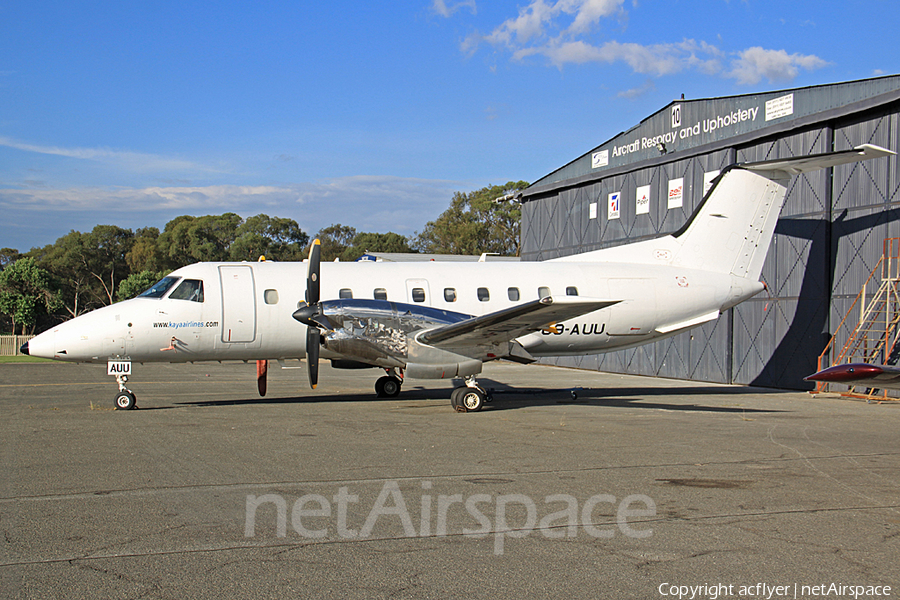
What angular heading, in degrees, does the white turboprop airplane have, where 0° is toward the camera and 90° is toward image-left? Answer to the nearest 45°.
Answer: approximately 90°

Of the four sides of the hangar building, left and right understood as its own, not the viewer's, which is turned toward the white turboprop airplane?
front

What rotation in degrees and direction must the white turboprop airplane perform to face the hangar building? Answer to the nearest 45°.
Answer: approximately 135° to its right

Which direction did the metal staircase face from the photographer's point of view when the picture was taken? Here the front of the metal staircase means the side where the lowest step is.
facing to the left of the viewer

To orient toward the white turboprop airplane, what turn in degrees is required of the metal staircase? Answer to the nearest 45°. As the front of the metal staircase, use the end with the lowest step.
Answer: approximately 45° to its left

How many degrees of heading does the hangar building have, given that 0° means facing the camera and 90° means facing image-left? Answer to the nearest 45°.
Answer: approximately 45°

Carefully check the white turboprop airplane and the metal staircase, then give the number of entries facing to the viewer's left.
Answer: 2
